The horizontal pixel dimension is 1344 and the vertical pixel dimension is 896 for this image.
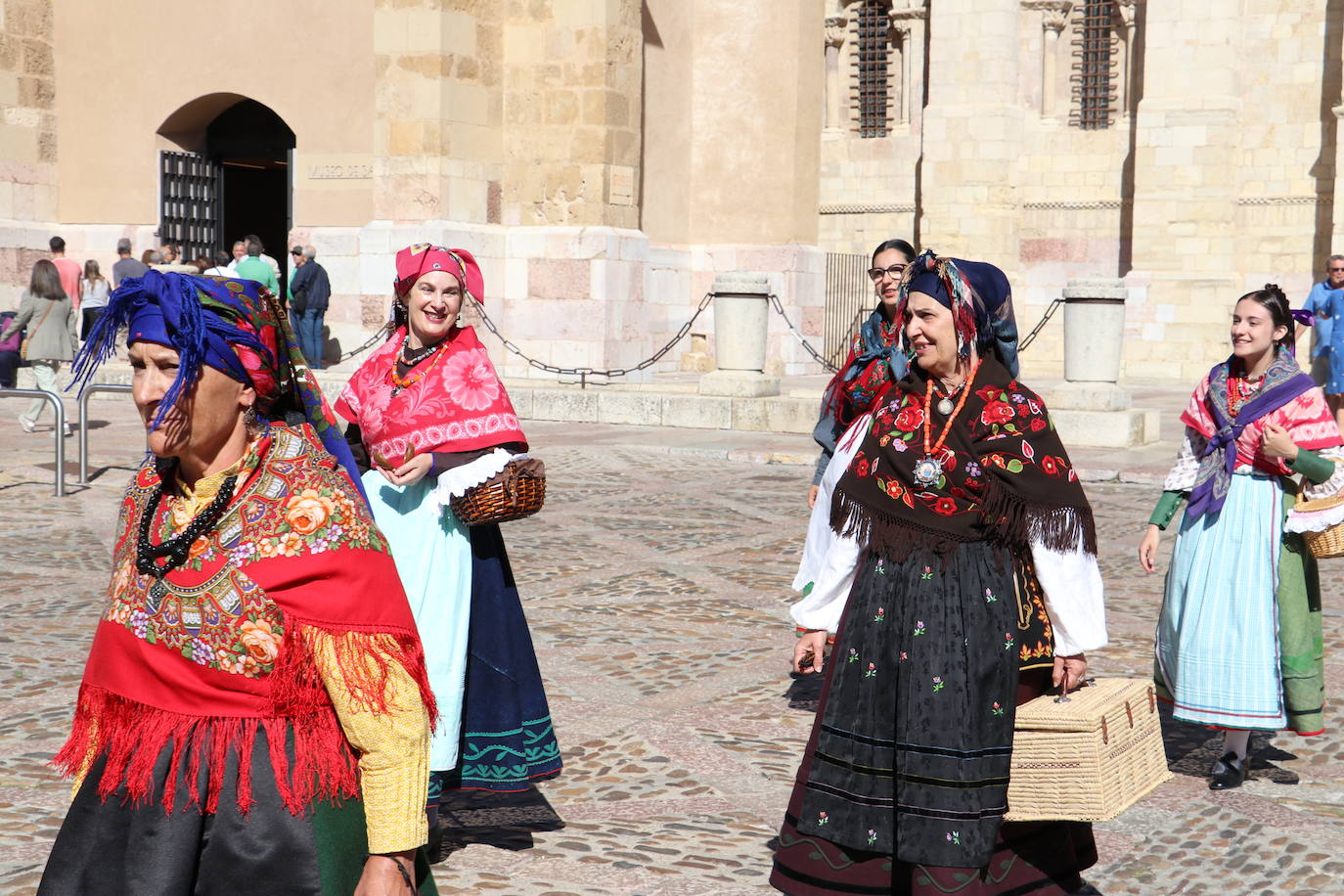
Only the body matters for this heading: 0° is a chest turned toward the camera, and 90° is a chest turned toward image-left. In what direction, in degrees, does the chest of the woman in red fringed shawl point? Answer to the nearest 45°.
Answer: approximately 45°

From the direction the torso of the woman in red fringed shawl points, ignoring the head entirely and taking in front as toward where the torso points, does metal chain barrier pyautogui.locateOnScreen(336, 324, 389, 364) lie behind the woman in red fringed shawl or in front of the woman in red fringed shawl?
behind

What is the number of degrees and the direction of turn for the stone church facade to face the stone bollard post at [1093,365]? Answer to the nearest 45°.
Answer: approximately 45° to its left

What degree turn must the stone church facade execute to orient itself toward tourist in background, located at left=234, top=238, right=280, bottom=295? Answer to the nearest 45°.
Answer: approximately 45° to its right

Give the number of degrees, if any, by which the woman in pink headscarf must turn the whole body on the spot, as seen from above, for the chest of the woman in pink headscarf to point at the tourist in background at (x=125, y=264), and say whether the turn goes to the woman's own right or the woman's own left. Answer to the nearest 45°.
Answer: approximately 135° to the woman's own right

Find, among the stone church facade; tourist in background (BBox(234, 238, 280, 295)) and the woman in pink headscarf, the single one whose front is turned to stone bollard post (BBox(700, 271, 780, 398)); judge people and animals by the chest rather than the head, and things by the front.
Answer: the stone church facade

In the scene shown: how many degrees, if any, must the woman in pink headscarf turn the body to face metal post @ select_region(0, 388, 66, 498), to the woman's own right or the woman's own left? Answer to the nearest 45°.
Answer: approximately 135° to the woman's own right

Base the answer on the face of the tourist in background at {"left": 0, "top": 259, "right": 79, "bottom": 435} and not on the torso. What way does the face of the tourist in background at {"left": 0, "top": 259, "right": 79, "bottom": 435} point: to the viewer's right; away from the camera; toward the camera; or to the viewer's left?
away from the camera

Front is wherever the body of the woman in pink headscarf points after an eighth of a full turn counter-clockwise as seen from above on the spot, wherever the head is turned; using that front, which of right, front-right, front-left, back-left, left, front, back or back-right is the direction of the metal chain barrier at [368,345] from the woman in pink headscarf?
back

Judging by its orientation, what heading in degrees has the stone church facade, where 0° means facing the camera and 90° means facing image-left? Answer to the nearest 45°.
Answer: approximately 0°

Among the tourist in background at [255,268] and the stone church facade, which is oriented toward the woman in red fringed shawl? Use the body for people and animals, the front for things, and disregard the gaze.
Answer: the stone church facade

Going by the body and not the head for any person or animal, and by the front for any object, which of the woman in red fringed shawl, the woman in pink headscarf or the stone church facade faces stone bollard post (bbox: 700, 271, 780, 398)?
the stone church facade

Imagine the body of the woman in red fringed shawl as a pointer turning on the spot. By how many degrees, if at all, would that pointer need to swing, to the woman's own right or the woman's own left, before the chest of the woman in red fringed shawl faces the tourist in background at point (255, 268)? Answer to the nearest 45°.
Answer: approximately 135° to the woman's own right

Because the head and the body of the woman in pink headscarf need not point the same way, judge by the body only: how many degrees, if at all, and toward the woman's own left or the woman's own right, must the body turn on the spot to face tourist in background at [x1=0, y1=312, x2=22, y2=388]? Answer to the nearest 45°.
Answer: approximately 135° to the woman's own right
